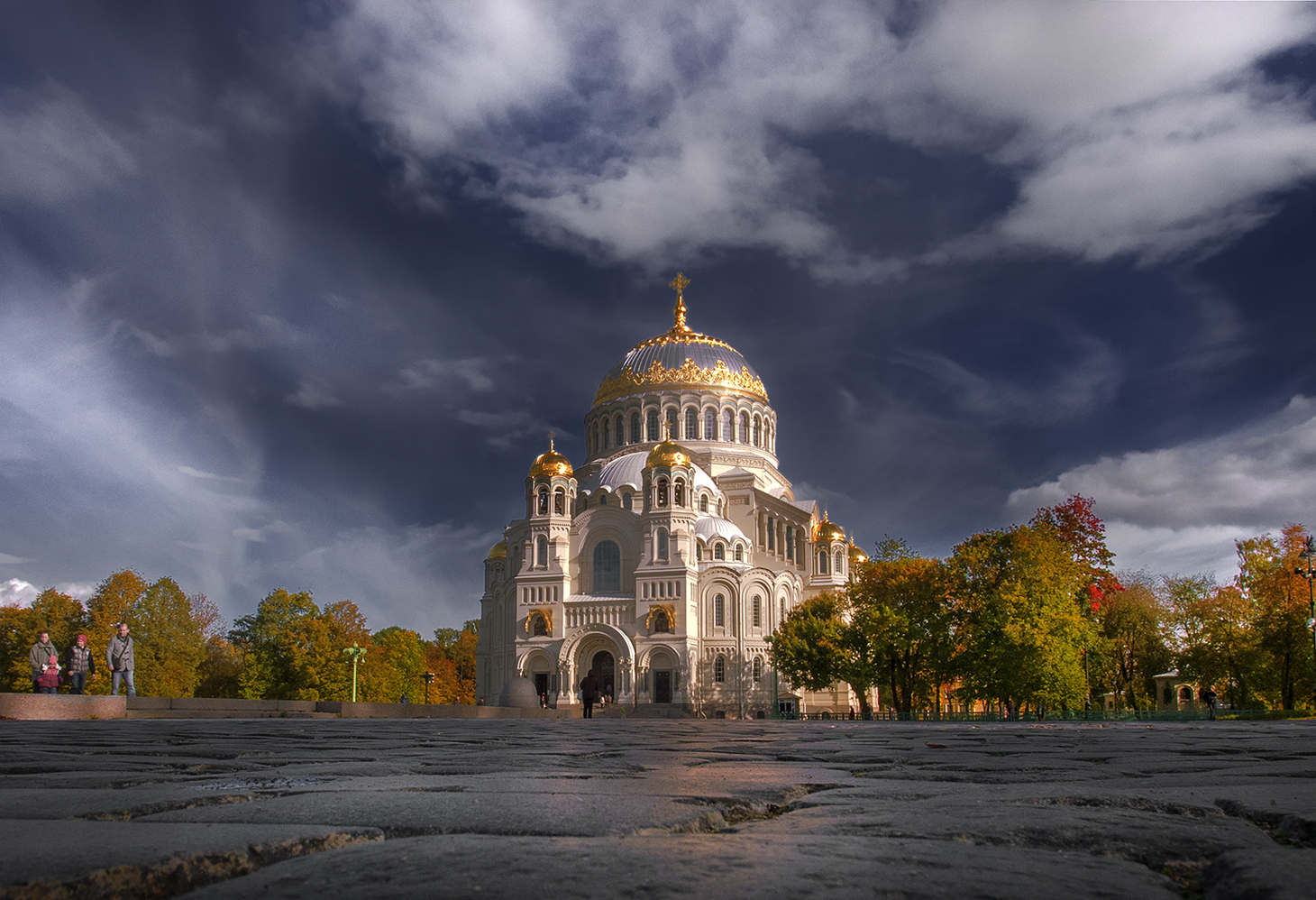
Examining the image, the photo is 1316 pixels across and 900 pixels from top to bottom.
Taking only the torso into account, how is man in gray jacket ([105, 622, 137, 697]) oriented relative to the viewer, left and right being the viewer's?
facing the viewer and to the right of the viewer

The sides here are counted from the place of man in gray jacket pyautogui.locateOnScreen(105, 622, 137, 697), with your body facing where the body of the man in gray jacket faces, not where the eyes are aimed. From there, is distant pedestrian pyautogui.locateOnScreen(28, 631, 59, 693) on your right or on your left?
on your right

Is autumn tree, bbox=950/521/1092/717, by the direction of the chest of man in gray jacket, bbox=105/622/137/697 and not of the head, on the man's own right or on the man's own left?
on the man's own left
